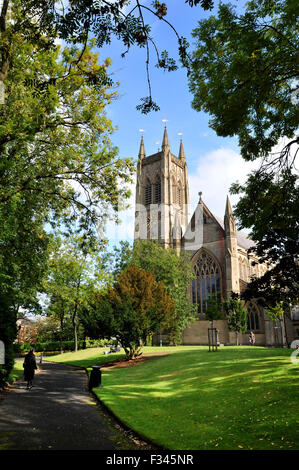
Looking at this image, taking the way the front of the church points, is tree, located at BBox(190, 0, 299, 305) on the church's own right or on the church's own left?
on the church's own left

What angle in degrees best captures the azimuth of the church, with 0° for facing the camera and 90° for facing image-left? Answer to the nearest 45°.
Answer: approximately 45°

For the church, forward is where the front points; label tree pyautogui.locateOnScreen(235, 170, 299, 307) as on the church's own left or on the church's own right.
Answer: on the church's own left

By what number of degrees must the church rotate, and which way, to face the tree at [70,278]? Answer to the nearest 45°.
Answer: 0° — it already faces it

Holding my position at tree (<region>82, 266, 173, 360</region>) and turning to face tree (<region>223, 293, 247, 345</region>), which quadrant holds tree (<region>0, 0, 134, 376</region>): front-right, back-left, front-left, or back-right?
back-right

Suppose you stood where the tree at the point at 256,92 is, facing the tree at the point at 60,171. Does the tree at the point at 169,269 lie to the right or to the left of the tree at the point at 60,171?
right
